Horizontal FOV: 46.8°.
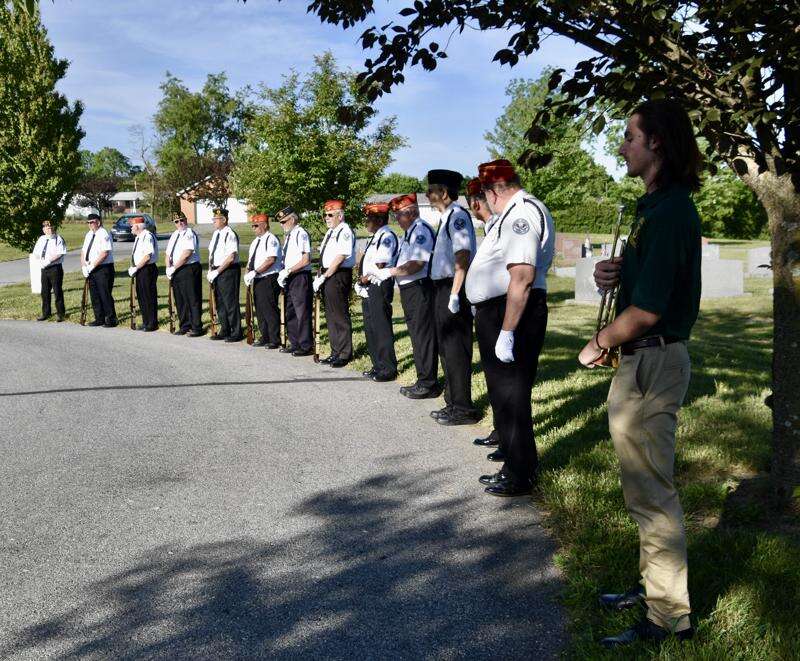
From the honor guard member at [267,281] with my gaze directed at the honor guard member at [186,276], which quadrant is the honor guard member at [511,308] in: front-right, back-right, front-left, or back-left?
back-left

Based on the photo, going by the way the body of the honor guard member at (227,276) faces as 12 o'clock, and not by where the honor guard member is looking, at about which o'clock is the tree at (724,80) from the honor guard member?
The tree is roughly at 10 o'clock from the honor guard member.

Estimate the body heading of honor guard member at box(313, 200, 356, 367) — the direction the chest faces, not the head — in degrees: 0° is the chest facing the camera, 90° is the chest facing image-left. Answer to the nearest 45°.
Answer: approximately 45°

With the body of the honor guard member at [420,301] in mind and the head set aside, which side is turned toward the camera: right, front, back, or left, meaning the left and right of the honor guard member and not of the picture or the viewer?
left

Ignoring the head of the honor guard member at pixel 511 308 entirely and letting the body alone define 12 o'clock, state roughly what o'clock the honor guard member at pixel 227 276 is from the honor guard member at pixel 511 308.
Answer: the honor guard member at pixel 227 276 is roughly at 2 o'clock from the honor guard member at pixel 511 308.

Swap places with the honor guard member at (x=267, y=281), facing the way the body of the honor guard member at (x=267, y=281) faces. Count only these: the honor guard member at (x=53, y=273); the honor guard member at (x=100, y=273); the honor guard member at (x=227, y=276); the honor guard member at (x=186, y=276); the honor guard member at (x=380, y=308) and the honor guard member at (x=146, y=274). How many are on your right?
5

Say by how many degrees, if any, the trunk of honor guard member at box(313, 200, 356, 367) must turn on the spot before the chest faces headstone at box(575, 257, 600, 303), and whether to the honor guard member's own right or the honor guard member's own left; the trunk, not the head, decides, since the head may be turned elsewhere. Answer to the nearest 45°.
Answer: approximately 180°

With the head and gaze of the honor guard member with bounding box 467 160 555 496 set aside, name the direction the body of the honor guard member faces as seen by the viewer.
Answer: to the viewer's left

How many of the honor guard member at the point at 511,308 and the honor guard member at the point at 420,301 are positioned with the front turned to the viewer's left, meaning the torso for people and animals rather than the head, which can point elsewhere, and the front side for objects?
2

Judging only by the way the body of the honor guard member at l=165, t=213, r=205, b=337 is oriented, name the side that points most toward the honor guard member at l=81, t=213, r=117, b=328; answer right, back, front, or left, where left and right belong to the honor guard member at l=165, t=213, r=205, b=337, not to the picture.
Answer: right

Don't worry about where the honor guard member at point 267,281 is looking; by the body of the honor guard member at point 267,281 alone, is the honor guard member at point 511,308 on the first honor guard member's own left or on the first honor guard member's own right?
on the first honor guard member's own left

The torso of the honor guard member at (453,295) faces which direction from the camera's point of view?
to the viewer's left
